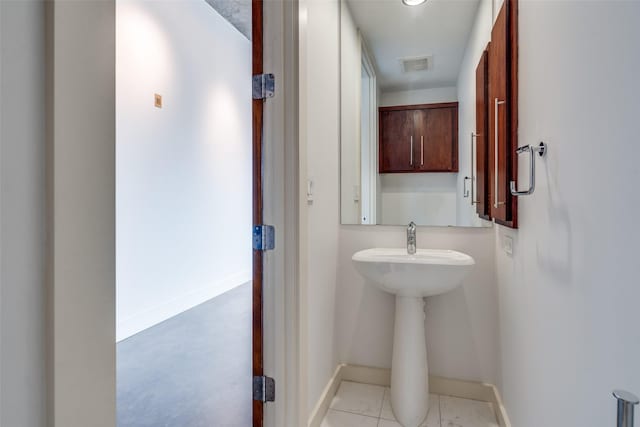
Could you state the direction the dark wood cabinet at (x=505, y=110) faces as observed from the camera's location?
facing to the left of the viewer

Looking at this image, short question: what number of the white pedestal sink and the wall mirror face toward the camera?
2

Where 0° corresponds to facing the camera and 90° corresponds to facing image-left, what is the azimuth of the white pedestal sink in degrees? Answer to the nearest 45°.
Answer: approximately 0°

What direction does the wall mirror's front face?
toward the camera

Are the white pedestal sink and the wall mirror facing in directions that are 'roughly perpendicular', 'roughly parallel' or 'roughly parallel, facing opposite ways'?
roughly parallel
